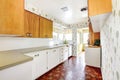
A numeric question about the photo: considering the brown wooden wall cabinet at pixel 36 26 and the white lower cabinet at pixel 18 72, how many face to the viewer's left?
0

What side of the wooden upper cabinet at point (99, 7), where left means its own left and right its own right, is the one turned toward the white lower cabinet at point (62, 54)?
front

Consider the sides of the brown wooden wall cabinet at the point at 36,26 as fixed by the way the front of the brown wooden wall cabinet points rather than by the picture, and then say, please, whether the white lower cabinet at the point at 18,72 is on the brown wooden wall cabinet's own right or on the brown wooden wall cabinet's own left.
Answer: on the brown wooden wall cabinet's own right

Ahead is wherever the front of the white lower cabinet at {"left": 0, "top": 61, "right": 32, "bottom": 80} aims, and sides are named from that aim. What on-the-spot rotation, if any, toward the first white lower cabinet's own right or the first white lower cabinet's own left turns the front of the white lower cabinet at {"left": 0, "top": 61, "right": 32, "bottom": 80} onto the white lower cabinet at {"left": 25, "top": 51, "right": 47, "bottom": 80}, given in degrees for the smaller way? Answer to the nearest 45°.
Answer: approximately 135° to the first white lower cabinet's own left

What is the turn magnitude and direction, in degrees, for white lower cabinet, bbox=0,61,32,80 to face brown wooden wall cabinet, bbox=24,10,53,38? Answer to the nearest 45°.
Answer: approximately 135° to its left

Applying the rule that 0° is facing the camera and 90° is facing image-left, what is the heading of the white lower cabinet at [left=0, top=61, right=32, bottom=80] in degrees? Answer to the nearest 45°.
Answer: approximately 315°

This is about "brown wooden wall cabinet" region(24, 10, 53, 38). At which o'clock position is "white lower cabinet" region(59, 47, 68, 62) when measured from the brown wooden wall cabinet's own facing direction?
The white lower cabinet is roughly at 9 o'clock from the brown wooden wall cabinet.

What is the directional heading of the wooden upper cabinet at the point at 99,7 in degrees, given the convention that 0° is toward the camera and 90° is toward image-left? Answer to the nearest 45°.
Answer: approximately 45°
